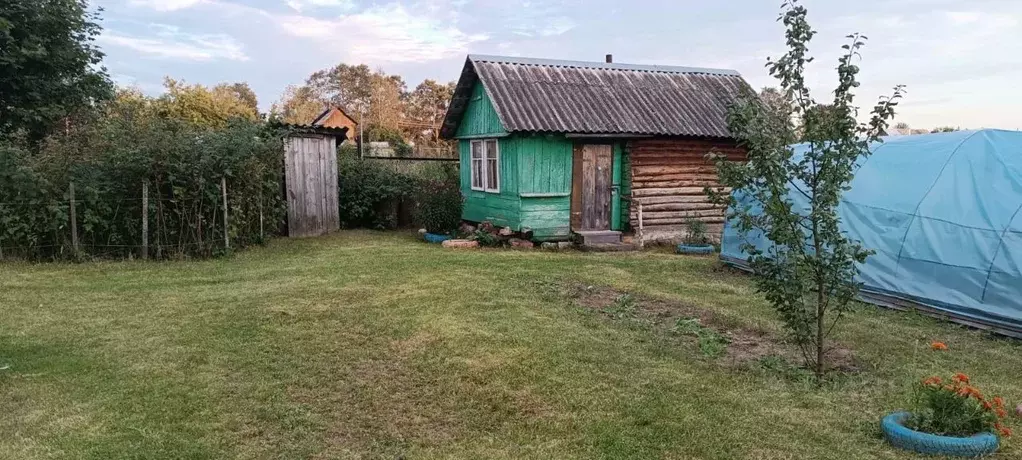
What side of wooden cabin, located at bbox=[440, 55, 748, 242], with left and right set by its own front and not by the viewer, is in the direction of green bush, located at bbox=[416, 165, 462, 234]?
right

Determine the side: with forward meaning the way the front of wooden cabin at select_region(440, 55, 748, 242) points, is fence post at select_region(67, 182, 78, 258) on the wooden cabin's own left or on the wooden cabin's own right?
on the wooden cabin's own right

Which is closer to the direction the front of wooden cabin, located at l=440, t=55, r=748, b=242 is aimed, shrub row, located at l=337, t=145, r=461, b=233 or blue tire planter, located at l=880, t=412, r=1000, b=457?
the blue tire planter

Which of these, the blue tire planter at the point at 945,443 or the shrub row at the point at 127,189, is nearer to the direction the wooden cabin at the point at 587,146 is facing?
the blue tire planter

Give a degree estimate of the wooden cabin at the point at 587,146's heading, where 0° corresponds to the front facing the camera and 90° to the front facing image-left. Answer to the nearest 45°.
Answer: approximately 0°

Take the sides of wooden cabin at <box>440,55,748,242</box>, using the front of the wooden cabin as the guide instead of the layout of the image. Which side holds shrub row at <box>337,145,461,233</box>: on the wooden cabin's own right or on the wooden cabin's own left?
on the wooden cabin's own right

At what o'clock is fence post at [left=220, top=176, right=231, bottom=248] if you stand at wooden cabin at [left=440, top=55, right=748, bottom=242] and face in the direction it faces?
The fence post is roughly at 2 o'clock from the wooden cabin.

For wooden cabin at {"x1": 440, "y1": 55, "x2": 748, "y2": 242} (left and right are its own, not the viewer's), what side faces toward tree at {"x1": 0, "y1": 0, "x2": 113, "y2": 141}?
right
